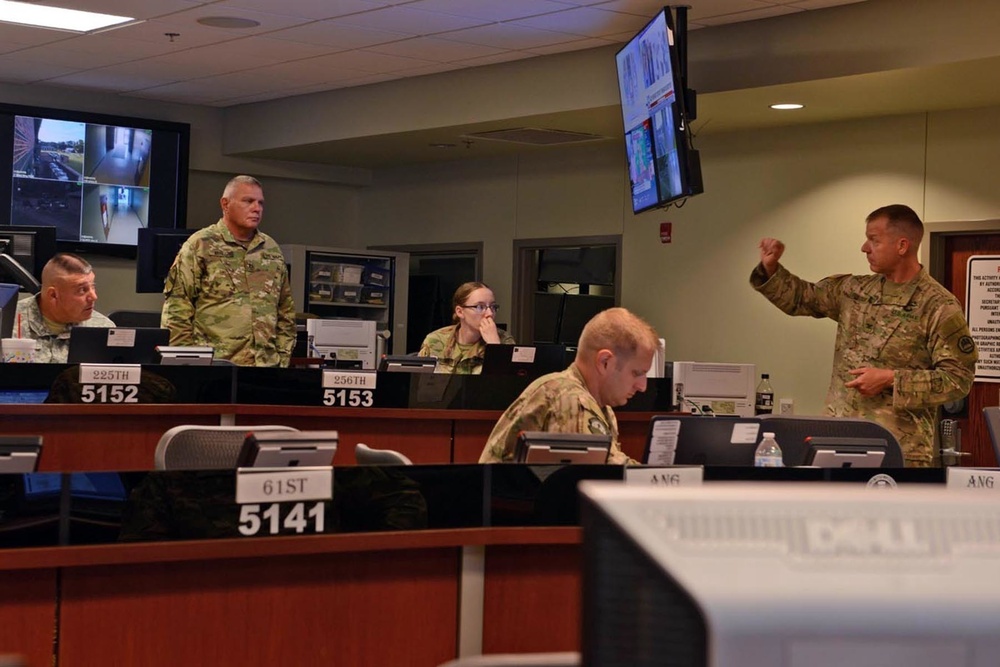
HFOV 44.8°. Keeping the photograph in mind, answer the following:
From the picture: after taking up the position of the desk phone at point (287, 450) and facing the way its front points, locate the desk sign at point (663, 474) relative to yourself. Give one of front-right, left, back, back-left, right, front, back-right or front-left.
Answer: right

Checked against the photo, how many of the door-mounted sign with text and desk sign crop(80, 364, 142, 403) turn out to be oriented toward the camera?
2

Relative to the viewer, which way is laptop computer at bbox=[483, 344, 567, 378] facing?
away from the camera

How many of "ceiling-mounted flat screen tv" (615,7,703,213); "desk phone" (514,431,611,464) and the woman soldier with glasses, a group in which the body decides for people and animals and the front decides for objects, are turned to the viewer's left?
1

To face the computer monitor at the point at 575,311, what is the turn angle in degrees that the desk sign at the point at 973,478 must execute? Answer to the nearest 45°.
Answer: approximately 135° to its right

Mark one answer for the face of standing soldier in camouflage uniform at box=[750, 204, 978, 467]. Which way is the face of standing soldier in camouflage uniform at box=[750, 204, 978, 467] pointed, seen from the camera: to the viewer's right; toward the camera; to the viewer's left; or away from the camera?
to the viewer's left

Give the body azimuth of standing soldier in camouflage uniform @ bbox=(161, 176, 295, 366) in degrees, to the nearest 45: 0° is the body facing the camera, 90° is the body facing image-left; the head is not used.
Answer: approximately 315°

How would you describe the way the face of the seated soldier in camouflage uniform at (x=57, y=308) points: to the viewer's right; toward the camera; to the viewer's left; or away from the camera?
to the viewer's right

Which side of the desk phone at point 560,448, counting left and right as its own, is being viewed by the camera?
back

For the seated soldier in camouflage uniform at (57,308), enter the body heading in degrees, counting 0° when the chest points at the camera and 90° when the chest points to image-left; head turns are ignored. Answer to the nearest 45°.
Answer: approximately 315°

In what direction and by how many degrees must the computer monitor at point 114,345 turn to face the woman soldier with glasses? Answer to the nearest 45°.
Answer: approximately 45° to its right

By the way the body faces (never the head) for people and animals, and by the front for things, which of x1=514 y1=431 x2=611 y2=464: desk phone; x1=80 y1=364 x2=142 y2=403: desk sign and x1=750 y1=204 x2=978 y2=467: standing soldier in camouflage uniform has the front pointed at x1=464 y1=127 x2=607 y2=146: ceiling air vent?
the desk phone

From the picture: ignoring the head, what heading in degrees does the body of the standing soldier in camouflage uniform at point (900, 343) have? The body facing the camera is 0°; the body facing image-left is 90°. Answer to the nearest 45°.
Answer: approximately 45°

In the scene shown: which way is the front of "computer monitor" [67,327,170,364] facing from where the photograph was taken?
facing away from the viewer
